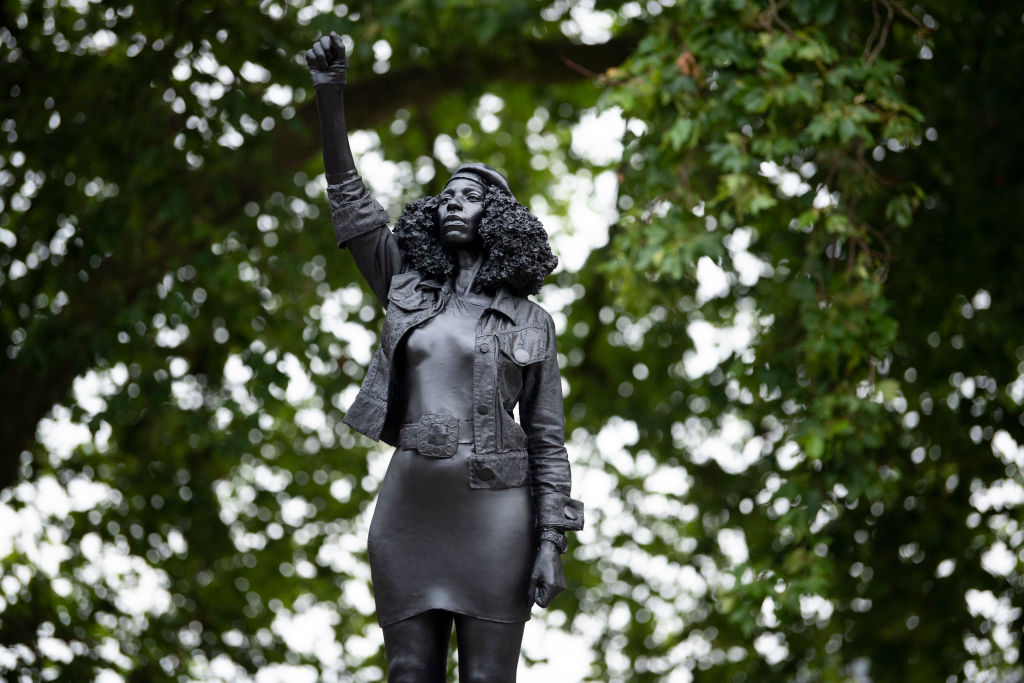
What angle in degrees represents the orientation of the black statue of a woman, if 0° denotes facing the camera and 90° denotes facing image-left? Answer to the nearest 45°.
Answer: approximately 45°
